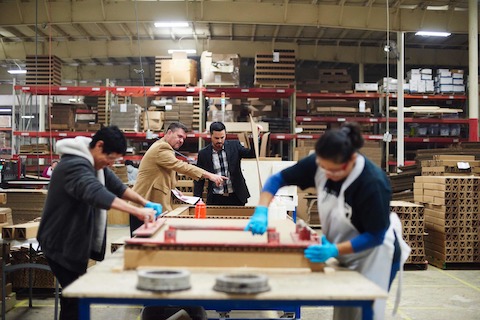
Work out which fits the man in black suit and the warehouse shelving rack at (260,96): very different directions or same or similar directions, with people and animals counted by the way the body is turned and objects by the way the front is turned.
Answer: same or similar directions

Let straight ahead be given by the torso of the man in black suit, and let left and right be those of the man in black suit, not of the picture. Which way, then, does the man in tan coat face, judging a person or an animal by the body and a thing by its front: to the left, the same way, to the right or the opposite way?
to the left

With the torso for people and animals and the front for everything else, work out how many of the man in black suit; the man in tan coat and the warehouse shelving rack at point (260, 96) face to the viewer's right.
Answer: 1

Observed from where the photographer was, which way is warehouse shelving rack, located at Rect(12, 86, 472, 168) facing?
facing the viewer

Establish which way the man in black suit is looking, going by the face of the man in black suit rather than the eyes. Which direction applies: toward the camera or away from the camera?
toward the camera

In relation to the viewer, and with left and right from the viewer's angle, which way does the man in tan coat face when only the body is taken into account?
facing to the right of the viewer

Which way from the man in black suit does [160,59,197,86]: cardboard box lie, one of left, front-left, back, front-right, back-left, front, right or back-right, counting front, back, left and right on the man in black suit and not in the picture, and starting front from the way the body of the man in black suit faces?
back

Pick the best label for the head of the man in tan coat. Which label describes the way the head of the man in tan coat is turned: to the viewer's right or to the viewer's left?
to the viewer's right

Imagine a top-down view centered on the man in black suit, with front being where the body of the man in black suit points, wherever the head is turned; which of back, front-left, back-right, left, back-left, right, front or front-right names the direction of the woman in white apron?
front

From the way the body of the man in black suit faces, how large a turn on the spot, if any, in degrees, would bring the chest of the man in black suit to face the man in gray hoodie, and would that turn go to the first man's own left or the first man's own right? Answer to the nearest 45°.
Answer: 0° — they already face them

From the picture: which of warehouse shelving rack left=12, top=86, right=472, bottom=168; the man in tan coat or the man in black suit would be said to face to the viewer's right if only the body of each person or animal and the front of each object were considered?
the man in tan coat

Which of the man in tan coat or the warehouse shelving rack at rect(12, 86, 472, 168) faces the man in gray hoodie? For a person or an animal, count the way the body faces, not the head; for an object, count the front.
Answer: the warehouse shelving rack

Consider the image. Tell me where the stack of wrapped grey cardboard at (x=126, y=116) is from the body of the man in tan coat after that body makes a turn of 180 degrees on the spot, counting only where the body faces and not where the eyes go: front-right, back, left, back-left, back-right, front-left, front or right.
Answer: right

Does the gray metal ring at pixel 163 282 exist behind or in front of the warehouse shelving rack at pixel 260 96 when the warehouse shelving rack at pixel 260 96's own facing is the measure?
in front

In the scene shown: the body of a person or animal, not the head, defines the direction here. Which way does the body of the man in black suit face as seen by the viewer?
toward the camera

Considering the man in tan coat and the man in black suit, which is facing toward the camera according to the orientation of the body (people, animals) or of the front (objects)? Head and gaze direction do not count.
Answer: the man in black suit
